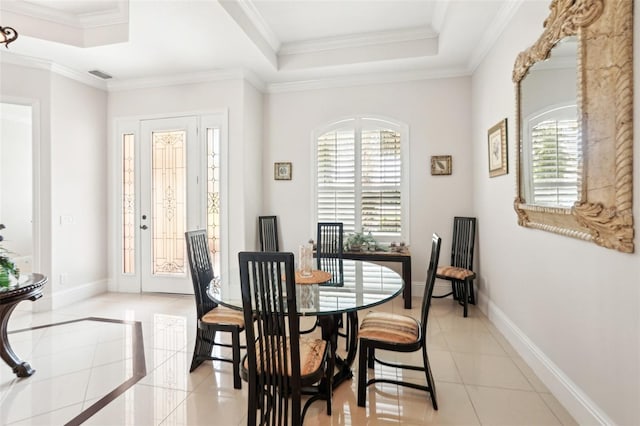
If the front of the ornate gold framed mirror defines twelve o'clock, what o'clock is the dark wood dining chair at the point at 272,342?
The dark wood dining chair is roughly at 12 o'clock from the ornate gold framed mirror.

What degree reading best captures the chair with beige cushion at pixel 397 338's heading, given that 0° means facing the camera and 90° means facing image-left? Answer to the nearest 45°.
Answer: approximately 90°

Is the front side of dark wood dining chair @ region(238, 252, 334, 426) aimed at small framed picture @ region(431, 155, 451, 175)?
yes

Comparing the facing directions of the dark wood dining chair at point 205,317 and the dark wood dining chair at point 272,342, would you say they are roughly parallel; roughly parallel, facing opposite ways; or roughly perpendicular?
roughly perpendicular

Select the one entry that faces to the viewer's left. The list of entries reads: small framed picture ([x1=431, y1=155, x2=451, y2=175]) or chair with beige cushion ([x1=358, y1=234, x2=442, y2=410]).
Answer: the chair with beige cushion

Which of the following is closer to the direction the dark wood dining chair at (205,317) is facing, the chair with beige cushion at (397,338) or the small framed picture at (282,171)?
the chair with beige cushion

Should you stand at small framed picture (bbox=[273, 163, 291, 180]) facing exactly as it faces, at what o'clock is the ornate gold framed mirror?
The ornate gold framed mirror is roughly at 11 o'clock from the small framed picture.
